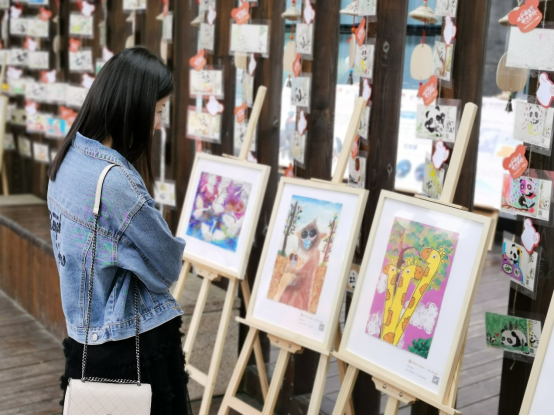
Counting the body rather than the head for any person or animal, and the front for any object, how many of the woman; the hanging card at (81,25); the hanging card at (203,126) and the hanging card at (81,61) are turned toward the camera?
3

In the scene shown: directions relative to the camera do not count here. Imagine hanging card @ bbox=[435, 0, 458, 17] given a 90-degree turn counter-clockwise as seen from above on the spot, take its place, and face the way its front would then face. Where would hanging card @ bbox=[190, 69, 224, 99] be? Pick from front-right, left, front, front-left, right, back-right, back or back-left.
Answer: back-left

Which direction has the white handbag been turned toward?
toward the camera

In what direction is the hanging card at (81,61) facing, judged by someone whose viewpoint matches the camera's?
facing the viewer

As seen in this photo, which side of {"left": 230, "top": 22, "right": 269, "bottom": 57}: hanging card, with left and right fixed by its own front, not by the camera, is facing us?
front

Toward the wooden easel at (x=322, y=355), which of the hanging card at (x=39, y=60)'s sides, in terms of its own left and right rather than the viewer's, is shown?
front

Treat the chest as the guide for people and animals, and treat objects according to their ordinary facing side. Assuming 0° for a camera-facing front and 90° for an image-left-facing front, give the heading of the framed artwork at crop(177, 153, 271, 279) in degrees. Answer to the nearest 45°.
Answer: approximately 45°

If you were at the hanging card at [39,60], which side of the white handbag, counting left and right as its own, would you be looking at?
back
